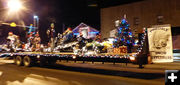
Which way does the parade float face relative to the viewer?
to the viewer's right

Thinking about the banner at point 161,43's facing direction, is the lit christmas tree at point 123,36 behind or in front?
behind

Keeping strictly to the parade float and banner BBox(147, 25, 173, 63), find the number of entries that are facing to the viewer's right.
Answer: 1

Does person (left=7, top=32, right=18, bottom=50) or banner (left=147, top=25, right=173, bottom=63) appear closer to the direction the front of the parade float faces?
the banner

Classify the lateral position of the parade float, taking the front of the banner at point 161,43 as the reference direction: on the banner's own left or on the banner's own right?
on the banner's own right

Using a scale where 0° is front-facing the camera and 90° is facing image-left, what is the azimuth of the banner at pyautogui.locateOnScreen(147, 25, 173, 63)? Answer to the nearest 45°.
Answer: approximately 0°

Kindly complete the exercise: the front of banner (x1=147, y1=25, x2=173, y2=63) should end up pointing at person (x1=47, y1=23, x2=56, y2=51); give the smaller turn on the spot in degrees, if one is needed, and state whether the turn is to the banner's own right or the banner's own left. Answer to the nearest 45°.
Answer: approximately 135° to the banner's own right
